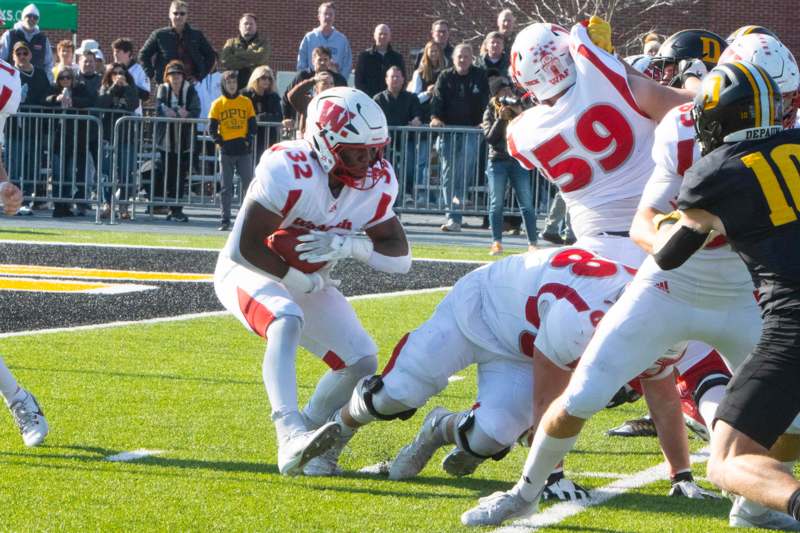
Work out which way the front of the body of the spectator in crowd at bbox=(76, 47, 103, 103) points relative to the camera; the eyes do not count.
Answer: toward the camera

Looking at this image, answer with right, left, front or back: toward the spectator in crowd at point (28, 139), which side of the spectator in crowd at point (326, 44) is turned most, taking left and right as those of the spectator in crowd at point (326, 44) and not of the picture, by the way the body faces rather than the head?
right

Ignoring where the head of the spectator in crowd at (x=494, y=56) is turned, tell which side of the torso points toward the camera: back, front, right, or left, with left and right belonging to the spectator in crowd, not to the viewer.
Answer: front

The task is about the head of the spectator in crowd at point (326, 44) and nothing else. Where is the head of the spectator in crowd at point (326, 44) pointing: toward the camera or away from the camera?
toward the camera

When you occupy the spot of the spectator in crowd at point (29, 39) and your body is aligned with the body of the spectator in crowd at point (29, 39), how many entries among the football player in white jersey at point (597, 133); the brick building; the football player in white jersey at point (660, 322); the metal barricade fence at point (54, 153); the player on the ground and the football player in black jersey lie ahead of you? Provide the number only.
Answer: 5

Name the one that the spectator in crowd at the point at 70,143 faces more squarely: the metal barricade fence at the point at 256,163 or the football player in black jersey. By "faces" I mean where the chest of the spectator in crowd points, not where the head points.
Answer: the football player in black jersey

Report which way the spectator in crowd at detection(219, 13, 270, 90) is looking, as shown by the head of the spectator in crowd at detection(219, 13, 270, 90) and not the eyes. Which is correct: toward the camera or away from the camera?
toward the camera

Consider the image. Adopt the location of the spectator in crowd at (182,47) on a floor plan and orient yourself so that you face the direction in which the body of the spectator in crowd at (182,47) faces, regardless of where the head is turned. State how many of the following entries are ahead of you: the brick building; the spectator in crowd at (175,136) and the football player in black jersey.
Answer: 2

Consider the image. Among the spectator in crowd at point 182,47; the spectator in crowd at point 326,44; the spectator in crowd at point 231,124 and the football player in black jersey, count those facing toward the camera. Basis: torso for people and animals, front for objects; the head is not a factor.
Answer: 3

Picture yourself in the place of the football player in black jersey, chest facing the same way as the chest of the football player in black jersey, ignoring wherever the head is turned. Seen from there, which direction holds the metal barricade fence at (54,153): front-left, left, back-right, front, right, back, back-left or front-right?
front

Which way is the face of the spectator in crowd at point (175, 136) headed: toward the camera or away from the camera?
toward the camera

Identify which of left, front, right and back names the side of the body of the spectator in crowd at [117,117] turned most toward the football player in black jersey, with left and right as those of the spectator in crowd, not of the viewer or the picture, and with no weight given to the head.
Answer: front

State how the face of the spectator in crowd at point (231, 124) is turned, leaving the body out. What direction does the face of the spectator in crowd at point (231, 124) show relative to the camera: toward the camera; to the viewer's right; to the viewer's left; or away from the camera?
toward the camera

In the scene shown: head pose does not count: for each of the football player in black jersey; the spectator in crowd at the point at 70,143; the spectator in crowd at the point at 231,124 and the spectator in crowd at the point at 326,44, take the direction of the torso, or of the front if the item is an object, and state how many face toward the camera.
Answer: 3

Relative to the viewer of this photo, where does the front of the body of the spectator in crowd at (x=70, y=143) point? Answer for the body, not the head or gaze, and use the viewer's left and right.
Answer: facing the viewer

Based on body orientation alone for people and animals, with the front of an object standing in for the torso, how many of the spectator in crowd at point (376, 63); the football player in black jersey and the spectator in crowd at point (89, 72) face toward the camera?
2

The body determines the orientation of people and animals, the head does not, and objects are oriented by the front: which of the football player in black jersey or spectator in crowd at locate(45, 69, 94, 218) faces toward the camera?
the spectator in crowd
